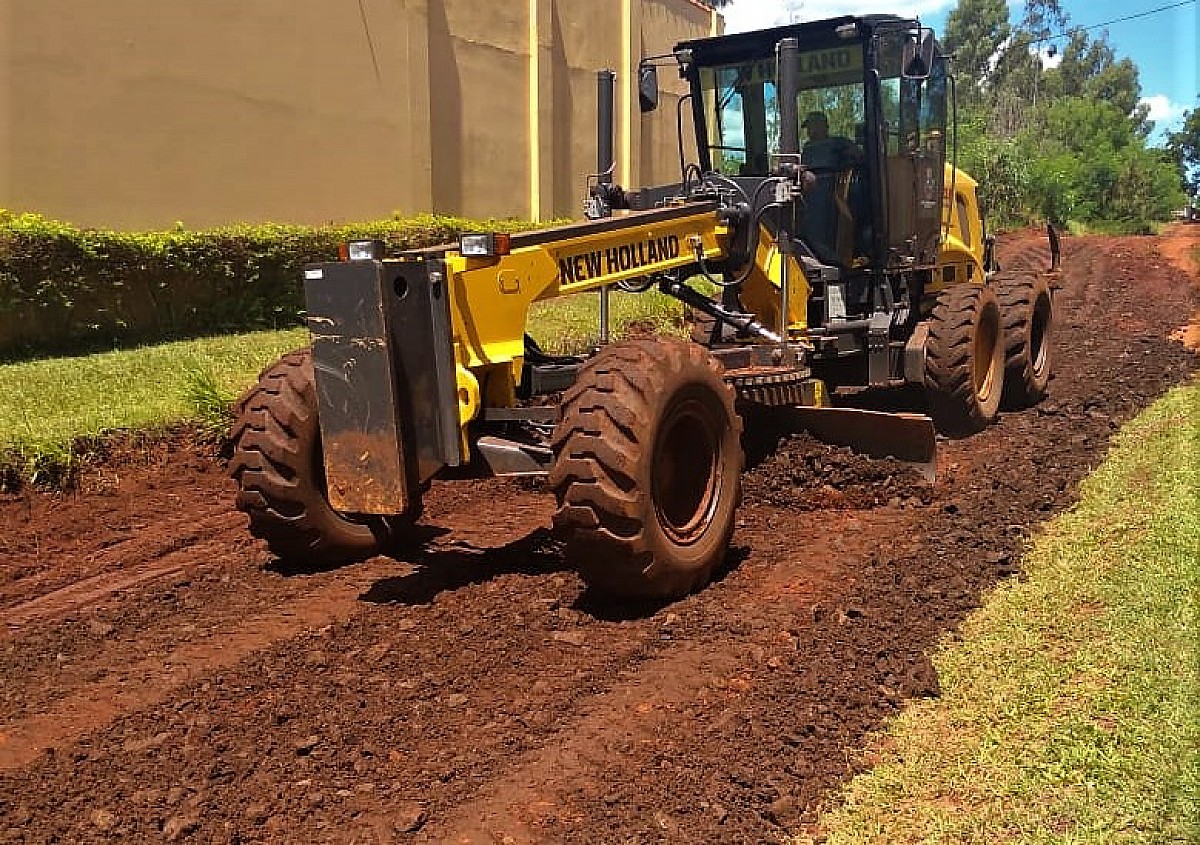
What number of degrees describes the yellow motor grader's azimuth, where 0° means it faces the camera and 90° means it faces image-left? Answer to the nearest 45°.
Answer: approximately 45°

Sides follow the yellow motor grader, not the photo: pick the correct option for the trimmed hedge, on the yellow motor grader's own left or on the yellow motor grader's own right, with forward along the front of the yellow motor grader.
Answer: on the yellow motor grader's own right
